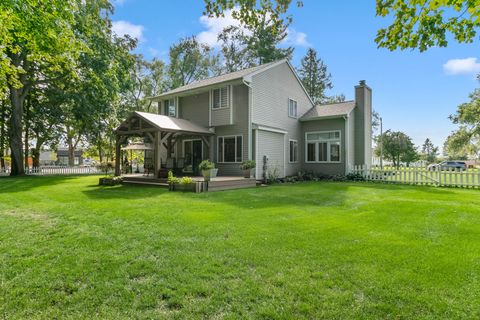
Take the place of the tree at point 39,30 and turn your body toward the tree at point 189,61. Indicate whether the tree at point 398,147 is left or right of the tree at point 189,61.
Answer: right

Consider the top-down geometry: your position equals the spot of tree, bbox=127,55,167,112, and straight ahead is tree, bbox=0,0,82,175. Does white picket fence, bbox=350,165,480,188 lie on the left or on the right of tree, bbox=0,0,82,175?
left

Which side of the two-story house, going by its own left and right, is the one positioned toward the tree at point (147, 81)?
left

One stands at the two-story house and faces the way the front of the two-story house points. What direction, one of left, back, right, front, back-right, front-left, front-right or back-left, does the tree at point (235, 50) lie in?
front-left
